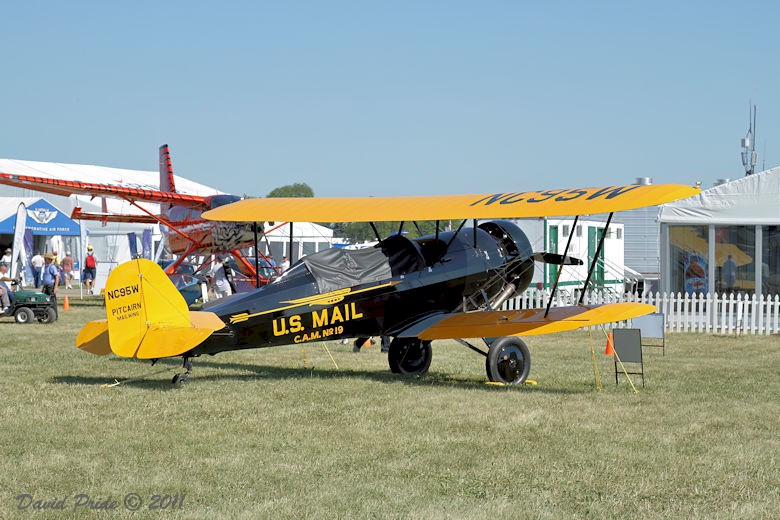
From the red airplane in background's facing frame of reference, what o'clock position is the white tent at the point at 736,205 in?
The white tent is roughly at 12 o'clock from the red airplane in background.

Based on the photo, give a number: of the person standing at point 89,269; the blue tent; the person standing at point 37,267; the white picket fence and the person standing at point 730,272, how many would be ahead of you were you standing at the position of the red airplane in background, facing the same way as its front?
2

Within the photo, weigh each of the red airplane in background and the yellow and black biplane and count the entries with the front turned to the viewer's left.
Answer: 0

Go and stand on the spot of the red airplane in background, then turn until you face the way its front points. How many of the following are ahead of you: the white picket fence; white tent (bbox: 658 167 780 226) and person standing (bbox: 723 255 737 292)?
3

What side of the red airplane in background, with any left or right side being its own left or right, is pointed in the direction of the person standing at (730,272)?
front

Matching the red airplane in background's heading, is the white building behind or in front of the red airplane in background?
in front

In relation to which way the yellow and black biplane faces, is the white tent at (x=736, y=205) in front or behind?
in front

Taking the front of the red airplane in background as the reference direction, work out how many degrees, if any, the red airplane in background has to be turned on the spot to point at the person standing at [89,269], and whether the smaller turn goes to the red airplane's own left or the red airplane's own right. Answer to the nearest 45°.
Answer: approximately 135° to the red airplane's own left

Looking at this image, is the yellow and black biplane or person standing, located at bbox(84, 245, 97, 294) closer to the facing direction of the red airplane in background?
the yellow and black biplane

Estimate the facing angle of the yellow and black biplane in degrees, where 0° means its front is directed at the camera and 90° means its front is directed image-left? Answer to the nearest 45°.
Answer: approximately 225°

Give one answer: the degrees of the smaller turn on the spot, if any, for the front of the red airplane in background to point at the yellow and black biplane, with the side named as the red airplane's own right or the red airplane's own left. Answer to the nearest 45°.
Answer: approximately 45° to the red airplane's own right

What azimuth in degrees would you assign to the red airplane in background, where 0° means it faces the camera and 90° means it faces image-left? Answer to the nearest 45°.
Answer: approximately 315°

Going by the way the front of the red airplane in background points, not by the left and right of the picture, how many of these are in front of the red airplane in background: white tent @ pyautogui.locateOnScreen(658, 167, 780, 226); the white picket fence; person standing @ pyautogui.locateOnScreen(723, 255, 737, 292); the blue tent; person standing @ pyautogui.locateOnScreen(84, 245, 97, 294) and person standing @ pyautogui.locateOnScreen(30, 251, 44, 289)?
3

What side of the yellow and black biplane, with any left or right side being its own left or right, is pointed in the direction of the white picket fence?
front
